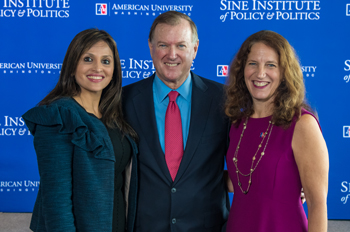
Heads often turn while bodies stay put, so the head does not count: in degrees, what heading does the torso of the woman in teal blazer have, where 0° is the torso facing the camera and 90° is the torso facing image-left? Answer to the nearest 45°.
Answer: approximately 315°

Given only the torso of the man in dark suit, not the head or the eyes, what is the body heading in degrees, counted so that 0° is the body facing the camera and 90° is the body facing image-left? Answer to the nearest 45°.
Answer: approximately 0°
